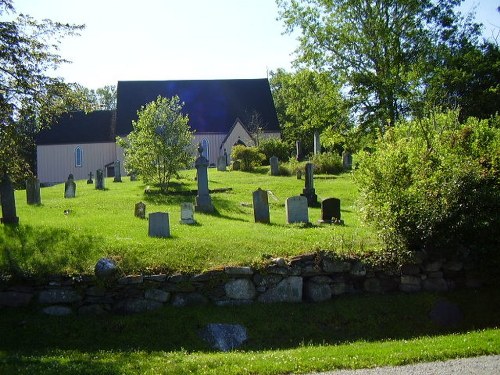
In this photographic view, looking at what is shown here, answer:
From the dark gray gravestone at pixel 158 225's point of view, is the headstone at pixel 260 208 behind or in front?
behind

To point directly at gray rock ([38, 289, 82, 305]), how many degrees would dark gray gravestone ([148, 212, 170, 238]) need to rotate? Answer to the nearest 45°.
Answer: approximately 45° to its right

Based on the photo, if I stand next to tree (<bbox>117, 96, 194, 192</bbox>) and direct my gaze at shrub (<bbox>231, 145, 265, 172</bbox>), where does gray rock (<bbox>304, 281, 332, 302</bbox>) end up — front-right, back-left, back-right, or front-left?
back-right

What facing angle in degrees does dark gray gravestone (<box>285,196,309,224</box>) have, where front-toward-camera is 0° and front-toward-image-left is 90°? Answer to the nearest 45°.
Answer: approximately 0°

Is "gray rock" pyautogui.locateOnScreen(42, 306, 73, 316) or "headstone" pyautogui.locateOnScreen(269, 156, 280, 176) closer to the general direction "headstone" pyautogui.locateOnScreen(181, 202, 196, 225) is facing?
the gray rock

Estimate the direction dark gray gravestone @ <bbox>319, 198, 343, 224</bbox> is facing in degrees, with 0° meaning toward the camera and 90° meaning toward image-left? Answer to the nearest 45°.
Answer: approximately 0°

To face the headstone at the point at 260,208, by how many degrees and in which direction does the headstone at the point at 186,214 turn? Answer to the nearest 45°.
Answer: approximately 90° to its left

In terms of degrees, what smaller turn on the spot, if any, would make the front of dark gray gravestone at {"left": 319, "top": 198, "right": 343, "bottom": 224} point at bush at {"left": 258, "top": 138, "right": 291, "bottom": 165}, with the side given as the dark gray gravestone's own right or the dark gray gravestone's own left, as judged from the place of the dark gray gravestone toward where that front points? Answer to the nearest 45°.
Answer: approximately 180°
